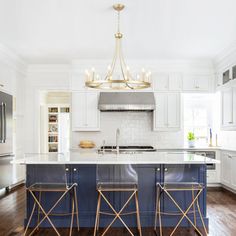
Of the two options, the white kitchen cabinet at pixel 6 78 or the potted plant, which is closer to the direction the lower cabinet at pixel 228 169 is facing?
the white kitchen cabinet

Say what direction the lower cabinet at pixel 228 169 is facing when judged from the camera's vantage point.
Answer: facing the viewer and to the left of the viewer

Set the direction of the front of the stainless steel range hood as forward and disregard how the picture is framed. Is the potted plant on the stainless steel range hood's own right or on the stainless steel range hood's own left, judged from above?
on the stainless steel range hood's own left

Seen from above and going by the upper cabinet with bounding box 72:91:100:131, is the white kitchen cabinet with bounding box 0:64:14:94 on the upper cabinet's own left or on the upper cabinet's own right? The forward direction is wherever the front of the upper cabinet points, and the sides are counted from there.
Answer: on the upper cabinet's own right

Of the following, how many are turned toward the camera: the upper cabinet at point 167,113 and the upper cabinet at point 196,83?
2

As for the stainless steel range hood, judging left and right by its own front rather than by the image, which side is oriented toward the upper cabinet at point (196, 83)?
left

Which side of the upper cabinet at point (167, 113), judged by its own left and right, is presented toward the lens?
front

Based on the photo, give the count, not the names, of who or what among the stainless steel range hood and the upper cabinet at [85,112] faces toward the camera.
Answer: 2

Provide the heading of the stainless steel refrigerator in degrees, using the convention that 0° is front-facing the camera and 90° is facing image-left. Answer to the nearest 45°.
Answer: approximately 315°

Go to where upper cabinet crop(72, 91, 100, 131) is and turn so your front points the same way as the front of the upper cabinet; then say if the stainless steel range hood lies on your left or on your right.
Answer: on your left

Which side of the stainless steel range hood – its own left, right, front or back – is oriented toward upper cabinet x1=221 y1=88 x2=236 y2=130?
left

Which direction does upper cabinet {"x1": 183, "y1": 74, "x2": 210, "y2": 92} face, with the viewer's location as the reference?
facing the viewer

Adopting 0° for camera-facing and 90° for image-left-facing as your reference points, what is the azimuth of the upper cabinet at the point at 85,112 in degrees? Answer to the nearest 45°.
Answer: approximately 0°
